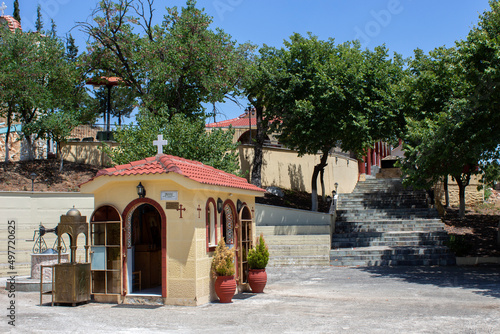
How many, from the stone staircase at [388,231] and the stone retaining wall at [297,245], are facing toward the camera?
2

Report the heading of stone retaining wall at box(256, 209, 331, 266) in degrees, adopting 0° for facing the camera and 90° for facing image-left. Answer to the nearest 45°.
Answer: approximately 0°

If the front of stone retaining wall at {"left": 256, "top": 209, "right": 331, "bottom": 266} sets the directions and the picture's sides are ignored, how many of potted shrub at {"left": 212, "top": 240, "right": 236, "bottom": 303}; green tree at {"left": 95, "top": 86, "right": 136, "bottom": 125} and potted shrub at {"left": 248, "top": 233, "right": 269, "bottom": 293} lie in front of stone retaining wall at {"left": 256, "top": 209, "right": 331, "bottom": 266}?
2

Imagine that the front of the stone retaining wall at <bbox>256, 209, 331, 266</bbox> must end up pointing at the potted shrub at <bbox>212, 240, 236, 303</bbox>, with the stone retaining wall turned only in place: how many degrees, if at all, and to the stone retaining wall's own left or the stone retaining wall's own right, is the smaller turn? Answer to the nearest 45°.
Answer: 0° — it already faces it

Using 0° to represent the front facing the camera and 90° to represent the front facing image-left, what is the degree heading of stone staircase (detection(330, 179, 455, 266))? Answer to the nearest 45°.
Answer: approximately 0°

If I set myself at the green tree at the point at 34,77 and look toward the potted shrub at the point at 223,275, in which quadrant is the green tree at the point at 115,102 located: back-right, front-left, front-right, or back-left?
back-left
